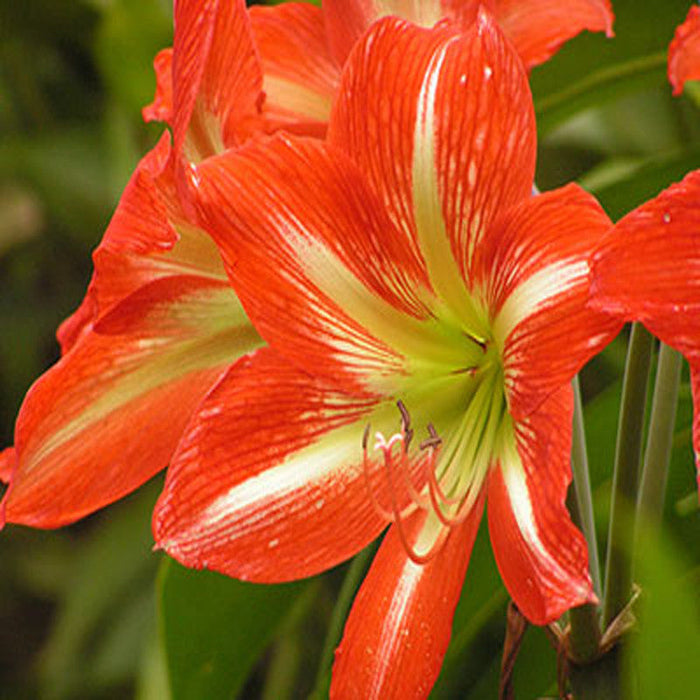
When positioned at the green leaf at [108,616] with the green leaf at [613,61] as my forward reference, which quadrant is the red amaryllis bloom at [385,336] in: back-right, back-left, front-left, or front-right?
front-right

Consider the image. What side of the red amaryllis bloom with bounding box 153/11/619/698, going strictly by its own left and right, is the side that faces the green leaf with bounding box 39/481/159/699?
right

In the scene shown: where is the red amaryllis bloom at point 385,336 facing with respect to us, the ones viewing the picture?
facing the viewer and to the left of the viewer
